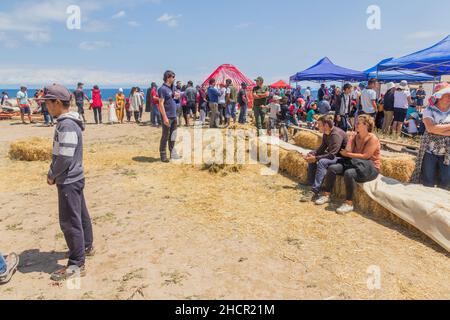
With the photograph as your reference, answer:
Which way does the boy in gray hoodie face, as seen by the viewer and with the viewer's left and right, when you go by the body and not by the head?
facing to the left of the viewer

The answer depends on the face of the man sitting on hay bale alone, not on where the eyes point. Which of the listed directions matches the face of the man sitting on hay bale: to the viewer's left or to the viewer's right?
to the viewer's left

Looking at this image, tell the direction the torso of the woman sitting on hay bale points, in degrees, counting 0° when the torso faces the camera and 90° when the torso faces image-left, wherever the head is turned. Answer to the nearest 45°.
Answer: approximately 45°

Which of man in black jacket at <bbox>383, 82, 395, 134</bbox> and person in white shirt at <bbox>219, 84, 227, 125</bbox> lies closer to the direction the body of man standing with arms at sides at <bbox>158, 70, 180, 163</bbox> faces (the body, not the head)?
the man in black jacket

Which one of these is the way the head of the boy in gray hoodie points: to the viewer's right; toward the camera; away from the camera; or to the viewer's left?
to the viewer's left

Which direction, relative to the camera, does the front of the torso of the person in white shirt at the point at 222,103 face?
away from the camera
